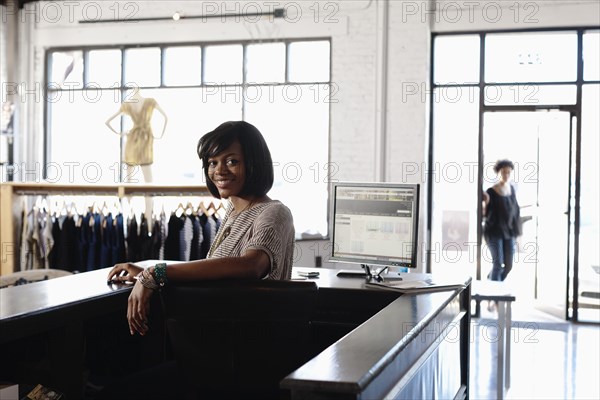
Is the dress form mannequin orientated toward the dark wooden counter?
yes

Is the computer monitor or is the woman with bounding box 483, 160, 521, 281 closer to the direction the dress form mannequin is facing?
the computer monitor

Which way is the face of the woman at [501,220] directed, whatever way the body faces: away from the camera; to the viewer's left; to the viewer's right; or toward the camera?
toward the camera

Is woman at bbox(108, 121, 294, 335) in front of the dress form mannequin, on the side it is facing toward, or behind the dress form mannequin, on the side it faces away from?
in front

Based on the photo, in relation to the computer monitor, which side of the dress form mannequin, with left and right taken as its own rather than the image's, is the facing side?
front

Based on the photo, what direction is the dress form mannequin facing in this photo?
toward the camera

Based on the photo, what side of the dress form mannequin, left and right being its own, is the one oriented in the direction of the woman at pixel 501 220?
left

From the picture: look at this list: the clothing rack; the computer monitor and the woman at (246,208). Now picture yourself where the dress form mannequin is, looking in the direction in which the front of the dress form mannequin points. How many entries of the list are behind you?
0
